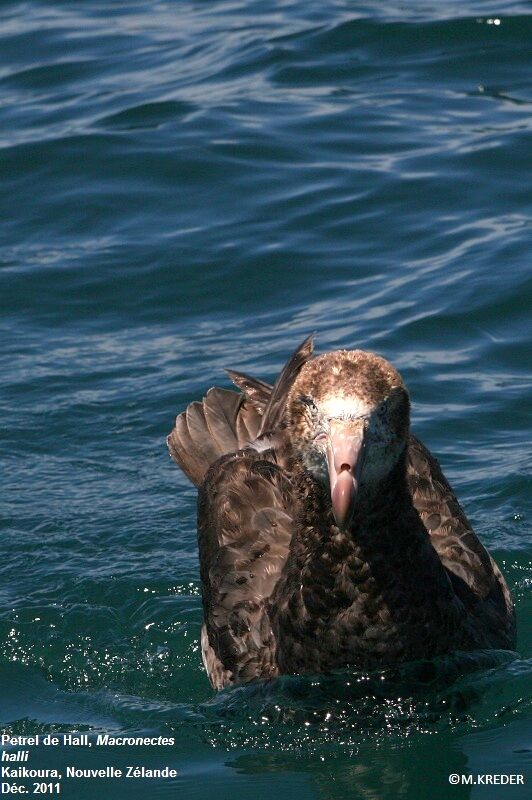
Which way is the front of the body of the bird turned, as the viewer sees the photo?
toward the camera
